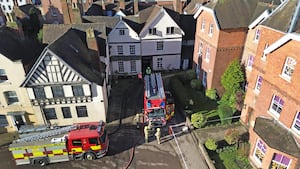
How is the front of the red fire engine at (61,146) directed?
to the viewer's right

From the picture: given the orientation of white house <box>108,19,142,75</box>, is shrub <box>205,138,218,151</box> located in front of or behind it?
in front

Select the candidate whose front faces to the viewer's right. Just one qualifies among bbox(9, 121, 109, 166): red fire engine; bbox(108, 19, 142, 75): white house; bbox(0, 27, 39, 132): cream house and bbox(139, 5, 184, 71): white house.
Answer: the red fire engine

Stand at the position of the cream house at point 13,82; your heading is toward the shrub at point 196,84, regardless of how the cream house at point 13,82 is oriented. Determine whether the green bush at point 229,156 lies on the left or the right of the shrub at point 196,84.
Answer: right

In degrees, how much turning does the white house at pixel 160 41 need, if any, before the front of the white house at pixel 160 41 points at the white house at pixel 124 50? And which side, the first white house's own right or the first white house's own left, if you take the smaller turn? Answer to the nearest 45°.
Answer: approximately 90° to the first white house's own right

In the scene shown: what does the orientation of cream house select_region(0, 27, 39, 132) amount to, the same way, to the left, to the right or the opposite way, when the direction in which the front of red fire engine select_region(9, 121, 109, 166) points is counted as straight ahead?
to the right

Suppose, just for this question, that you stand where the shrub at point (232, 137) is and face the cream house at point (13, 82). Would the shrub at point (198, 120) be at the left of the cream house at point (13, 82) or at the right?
right

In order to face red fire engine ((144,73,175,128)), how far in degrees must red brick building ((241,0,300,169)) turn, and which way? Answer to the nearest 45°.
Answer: approximately 45° to its right

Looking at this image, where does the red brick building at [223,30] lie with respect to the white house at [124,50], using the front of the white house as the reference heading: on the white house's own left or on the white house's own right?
on the white house's own left

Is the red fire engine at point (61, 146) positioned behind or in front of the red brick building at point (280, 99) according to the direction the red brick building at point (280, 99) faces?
in front

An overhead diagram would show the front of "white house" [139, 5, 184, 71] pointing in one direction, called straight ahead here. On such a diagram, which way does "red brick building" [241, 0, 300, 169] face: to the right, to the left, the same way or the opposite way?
to the right
